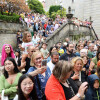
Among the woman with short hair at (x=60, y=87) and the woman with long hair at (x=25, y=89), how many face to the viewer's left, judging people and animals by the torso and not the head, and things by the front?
0

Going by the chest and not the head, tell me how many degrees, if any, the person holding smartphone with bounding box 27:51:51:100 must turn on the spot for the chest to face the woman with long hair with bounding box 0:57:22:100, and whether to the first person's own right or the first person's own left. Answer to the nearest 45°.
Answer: approximately 135° to the first person's own right

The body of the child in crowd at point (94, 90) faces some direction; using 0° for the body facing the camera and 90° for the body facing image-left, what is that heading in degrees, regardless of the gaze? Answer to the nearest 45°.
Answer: approximately 315°

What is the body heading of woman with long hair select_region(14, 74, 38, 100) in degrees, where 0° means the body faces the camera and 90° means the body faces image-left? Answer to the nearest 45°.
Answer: approximately 0°

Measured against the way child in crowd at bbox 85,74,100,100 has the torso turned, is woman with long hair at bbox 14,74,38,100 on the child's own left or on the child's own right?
on the child's own right

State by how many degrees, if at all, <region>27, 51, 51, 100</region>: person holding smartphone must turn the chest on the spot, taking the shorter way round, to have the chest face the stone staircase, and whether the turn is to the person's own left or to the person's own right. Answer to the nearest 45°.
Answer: approximately 135° to the person's own left

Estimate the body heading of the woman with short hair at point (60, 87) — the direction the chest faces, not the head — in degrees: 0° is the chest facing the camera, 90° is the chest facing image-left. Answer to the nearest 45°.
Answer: approximately 315°

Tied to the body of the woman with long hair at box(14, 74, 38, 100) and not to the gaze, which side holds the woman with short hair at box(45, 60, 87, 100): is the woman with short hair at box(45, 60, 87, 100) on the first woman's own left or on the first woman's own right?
on the first woman's own left

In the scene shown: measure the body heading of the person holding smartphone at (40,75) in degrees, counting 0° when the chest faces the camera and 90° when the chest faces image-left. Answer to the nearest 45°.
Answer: approximately 315°

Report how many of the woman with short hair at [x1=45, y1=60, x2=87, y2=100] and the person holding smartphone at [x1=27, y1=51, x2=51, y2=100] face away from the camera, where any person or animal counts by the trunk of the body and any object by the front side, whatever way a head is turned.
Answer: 0
